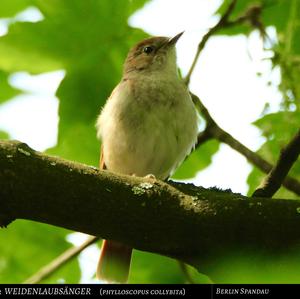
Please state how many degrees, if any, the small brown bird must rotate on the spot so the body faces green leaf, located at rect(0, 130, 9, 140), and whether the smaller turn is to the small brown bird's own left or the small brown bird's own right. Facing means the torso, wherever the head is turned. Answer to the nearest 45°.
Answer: approximately 135° to the small brown bird's own right

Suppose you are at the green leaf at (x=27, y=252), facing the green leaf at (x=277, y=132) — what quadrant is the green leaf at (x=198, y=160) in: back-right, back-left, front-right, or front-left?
front-left

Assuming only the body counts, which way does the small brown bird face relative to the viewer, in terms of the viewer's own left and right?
facing the viewer and to the right of the viewer
